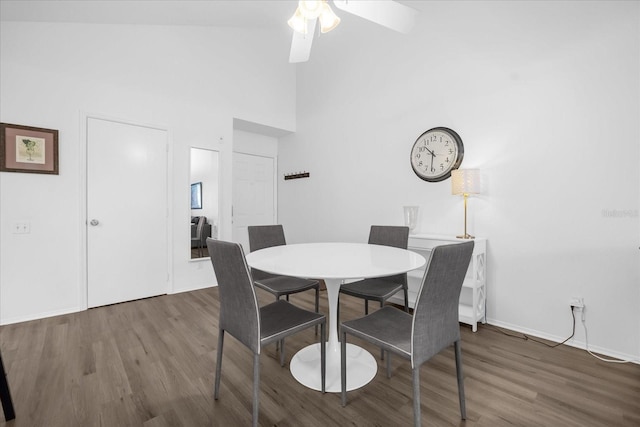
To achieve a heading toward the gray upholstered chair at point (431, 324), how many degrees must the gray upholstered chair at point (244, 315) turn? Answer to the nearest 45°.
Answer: approximately 45° to its right

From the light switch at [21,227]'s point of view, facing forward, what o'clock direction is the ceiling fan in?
The ceiling fan is roughly at 11 o'clock from the light switch.

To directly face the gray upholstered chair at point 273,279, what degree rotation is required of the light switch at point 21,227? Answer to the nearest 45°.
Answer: approximately 45° to its left

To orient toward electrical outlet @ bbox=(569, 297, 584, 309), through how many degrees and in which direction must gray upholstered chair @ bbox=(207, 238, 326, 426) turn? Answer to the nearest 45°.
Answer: approximately 45° to its right

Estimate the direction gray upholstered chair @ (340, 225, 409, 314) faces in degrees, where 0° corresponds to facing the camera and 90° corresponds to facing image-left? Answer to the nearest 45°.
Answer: approximately 45°

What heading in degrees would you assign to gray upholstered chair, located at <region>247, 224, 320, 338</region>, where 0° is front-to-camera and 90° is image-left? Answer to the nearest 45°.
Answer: approximately 315°

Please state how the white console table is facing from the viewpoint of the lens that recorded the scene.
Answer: facing the viewer and to the left of the viewer

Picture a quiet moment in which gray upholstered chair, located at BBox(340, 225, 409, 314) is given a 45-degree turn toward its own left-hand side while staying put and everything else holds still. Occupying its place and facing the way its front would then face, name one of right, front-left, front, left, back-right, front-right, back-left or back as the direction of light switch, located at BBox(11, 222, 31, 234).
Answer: right

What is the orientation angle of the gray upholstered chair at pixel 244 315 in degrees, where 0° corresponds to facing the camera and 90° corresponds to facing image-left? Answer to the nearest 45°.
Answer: approximately 225°

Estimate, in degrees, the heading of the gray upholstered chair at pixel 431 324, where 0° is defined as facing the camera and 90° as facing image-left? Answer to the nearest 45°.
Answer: approximately 135°

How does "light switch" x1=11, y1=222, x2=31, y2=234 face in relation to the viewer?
toward the camera
